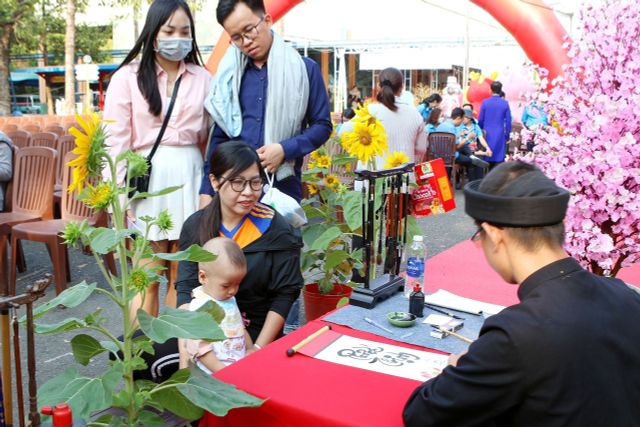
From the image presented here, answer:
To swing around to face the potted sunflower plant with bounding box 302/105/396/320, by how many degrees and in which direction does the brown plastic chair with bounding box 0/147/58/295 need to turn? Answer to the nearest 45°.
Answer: approximately 90° to its left

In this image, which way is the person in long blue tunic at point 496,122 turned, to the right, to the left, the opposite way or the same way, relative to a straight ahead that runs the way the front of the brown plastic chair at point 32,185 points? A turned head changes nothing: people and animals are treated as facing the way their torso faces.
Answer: the opposite way

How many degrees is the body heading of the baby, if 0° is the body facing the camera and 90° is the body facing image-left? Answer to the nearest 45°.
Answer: approximately 315°

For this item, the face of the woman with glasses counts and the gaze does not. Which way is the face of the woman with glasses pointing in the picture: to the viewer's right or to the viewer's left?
to the viewer's right
